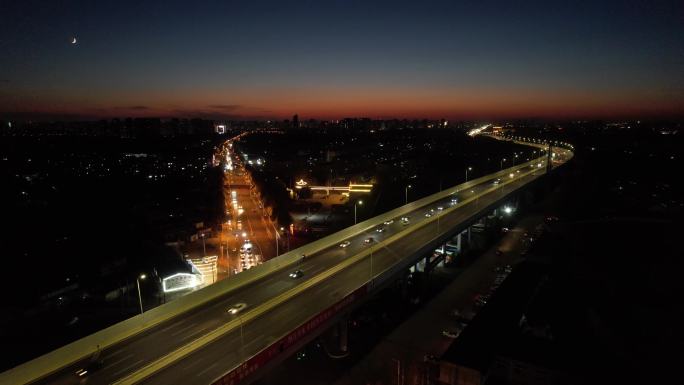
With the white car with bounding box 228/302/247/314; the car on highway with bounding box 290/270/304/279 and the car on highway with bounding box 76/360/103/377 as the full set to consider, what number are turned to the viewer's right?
0

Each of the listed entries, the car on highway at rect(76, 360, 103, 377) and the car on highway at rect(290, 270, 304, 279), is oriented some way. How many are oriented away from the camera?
0

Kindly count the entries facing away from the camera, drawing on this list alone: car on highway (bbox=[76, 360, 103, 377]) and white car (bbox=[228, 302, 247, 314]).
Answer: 0

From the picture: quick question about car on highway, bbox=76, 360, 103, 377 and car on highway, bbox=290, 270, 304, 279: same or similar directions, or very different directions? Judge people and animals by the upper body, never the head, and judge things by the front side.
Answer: same or similar directions

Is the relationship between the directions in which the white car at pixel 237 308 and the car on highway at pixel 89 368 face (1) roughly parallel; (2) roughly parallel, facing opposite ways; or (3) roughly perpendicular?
roughly parallel

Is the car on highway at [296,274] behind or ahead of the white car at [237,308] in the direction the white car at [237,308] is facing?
behind

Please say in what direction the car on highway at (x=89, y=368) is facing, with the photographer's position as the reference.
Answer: facing the viewer and to the left of the viewer

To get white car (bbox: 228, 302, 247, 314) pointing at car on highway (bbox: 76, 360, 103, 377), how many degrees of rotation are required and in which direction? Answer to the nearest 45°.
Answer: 0° — it already faces it

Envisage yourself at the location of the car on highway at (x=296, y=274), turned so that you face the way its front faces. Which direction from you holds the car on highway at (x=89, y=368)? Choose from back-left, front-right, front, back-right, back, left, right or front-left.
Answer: front
